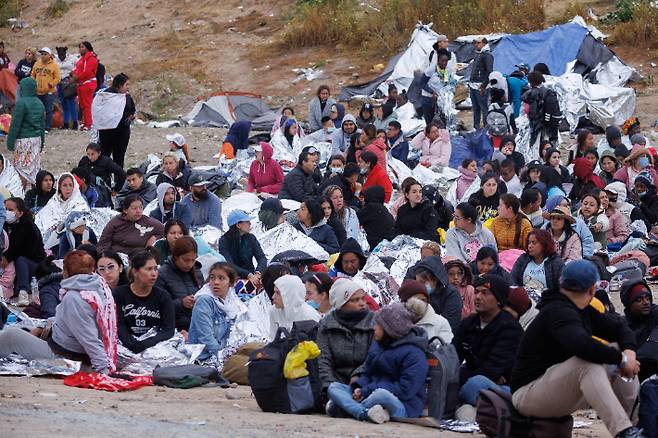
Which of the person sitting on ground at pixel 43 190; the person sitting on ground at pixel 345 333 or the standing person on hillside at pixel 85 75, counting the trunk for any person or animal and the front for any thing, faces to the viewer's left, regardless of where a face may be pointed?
the standing person on hillside

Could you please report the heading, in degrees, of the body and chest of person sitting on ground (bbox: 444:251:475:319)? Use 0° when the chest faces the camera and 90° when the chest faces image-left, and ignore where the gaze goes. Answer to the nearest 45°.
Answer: approximately 45°

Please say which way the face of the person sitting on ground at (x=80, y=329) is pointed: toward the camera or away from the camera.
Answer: away from the camera

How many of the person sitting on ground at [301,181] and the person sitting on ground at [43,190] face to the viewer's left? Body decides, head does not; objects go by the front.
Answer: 0

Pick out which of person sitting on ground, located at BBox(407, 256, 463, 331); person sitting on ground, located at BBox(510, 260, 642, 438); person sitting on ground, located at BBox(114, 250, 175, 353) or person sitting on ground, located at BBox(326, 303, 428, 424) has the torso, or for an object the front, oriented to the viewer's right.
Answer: person sitting on ground, located at BBox(510, 260, 642, 438)

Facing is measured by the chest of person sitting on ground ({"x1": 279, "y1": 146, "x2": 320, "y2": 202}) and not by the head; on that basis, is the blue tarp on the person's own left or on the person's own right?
on the person's own left
